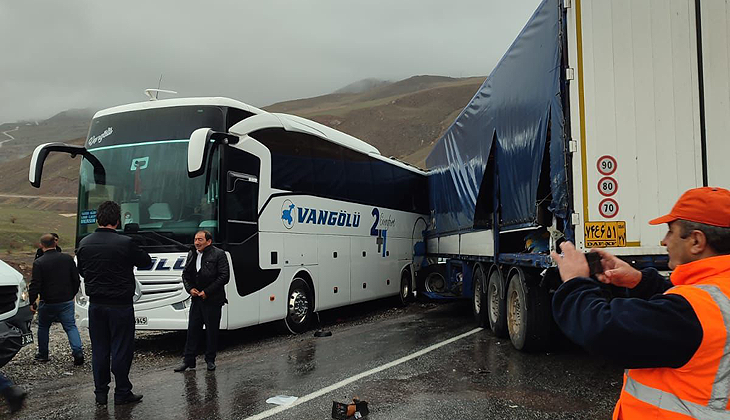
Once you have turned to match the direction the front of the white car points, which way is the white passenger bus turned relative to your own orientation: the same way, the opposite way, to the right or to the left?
to the right

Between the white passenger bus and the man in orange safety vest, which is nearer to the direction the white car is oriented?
the man in orange safety vest

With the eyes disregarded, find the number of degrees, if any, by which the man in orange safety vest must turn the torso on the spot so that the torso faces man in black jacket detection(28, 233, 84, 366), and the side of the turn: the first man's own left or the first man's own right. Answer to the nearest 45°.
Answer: approximately 45° to the first man's own right

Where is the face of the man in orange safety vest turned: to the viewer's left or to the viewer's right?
to the viewer's left

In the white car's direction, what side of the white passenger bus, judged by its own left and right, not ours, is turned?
front

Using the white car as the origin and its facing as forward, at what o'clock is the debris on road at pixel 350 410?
The debris on road is roughly at 12 o'clock from the white car.

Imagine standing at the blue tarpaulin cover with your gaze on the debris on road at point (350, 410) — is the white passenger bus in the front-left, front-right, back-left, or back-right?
front-right

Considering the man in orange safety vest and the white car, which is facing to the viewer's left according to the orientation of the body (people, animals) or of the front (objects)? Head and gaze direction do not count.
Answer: the man in orange safety vest

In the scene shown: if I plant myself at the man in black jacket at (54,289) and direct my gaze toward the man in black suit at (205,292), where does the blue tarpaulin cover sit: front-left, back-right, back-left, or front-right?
front-left

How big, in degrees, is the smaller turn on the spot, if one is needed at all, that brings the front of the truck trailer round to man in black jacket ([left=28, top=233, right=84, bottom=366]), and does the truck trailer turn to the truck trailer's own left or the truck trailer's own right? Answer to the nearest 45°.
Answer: approximately 45° to the truck trailer's own left

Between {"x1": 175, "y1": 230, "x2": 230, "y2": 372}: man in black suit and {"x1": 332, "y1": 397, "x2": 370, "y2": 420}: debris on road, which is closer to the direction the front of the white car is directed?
the debris on road

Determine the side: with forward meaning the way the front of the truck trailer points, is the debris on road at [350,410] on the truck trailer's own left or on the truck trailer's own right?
on the truck trailer's own left

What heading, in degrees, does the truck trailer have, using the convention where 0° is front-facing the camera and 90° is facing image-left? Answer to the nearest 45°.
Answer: approximately 135°

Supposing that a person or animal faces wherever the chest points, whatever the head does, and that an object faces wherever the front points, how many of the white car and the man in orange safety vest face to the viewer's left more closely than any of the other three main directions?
1

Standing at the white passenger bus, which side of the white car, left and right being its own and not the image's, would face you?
left

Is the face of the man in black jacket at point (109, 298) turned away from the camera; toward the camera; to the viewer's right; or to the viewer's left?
away from the camera

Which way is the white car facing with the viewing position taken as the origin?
facing the viewer and to the right of the viewer
